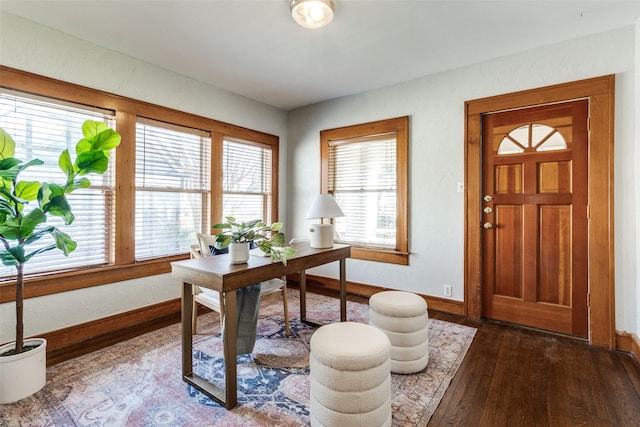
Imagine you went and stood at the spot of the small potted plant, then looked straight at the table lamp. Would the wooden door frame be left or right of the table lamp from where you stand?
right

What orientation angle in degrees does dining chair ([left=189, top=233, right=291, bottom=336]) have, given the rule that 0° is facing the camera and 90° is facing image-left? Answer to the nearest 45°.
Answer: approximately 315°
